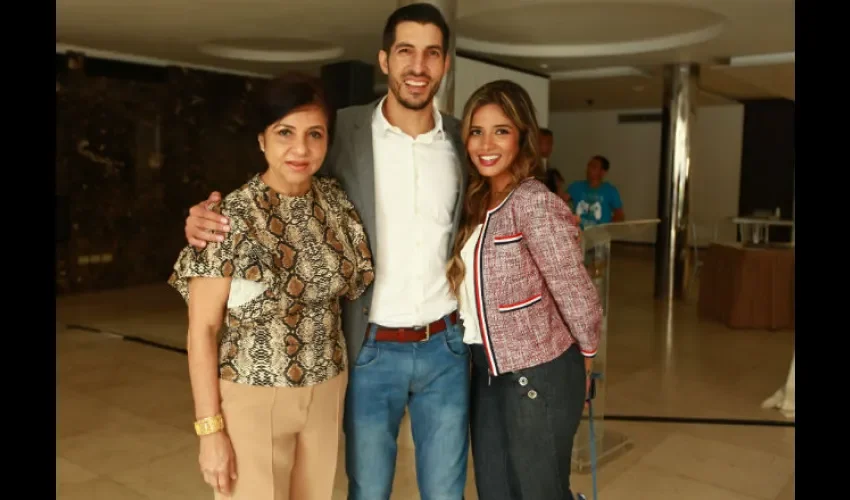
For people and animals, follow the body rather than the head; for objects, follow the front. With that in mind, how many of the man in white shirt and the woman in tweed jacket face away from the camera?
0

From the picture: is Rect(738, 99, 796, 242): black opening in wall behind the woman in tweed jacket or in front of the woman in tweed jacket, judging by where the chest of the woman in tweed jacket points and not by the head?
behind

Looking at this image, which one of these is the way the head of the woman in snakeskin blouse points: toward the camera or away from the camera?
toward the camera

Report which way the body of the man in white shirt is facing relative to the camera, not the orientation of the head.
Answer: toward the camera

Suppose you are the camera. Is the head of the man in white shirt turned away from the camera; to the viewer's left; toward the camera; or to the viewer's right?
toward the camera

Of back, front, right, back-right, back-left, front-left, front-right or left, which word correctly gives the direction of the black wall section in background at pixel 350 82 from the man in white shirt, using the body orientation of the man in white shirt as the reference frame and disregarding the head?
back

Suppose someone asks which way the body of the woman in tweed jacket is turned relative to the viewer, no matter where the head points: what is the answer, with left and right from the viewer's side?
facing the viewer and to the left of the viewer

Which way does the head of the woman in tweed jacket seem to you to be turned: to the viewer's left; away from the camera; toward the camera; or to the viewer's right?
toward the camera
